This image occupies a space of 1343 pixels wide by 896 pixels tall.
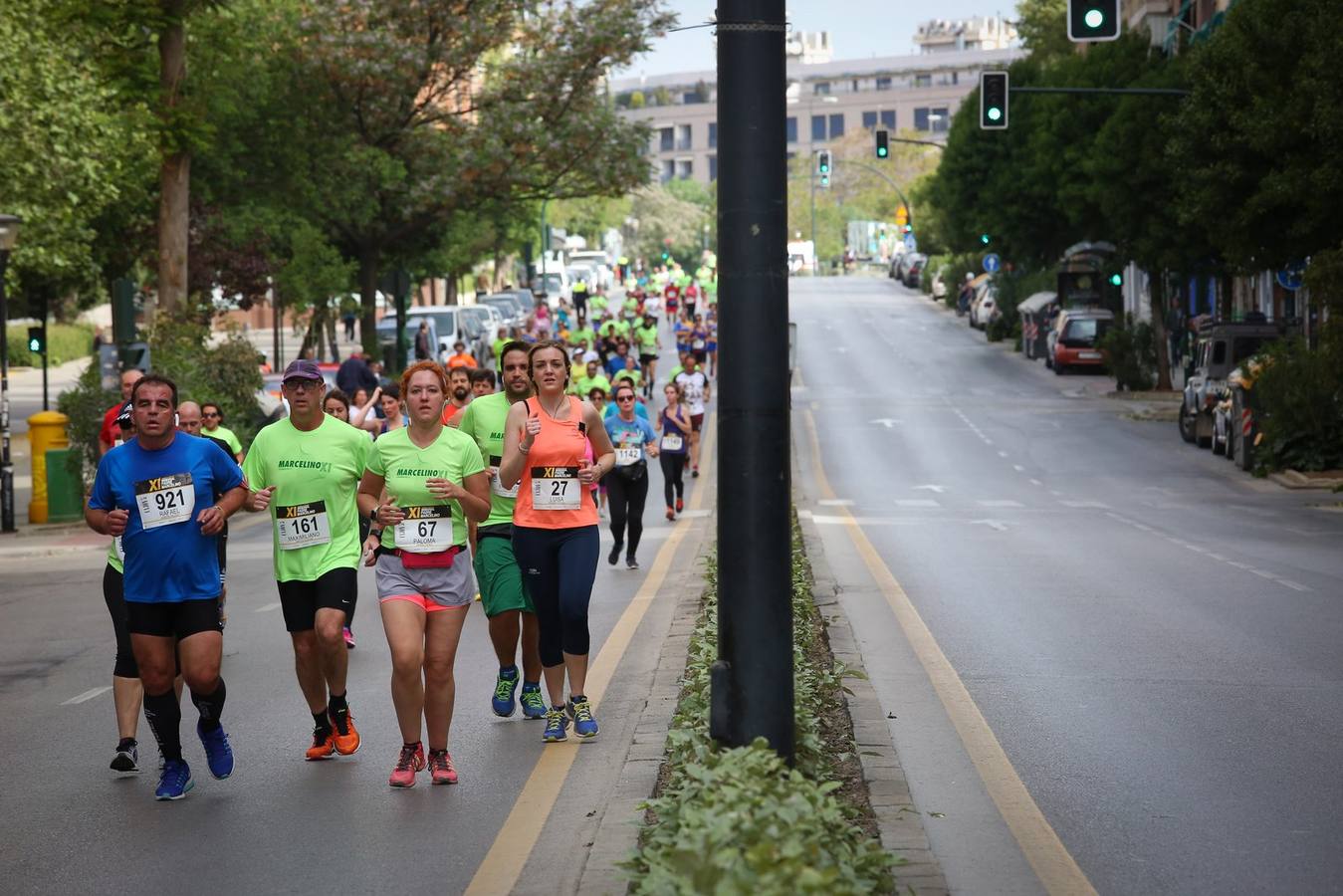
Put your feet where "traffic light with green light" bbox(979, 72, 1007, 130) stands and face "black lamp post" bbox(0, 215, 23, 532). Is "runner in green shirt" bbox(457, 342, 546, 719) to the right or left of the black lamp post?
left

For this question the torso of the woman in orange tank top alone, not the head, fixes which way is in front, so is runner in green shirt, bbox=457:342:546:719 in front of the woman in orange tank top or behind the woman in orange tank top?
behind

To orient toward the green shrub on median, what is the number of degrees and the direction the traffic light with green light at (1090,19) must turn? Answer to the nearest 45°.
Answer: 0° — it already faces it

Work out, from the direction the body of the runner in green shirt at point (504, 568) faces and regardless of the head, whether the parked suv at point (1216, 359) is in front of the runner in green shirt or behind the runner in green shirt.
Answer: behind

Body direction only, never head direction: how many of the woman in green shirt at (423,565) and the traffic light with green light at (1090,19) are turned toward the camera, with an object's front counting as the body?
2
